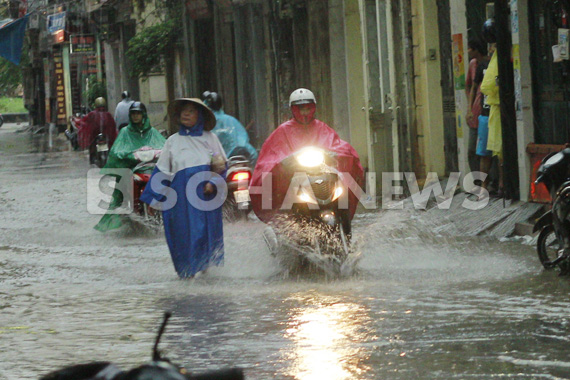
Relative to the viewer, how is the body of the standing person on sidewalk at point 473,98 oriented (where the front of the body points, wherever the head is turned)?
to the viewer's left

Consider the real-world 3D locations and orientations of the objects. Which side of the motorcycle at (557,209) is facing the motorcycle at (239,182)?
right

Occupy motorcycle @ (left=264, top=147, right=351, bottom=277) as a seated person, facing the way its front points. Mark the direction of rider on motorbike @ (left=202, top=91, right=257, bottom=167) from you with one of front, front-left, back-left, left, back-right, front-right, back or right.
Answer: back

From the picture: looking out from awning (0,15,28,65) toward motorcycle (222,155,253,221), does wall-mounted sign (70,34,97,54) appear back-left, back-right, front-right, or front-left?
back-left

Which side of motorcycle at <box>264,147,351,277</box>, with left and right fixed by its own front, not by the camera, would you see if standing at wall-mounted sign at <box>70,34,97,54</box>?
back

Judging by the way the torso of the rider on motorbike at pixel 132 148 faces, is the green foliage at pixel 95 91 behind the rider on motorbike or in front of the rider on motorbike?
behind

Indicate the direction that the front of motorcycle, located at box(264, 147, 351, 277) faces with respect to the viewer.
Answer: facing the viewer
